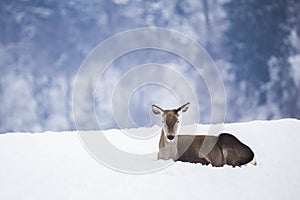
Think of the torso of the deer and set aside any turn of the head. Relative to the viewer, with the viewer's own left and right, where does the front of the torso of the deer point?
facing to the left of the viewer
